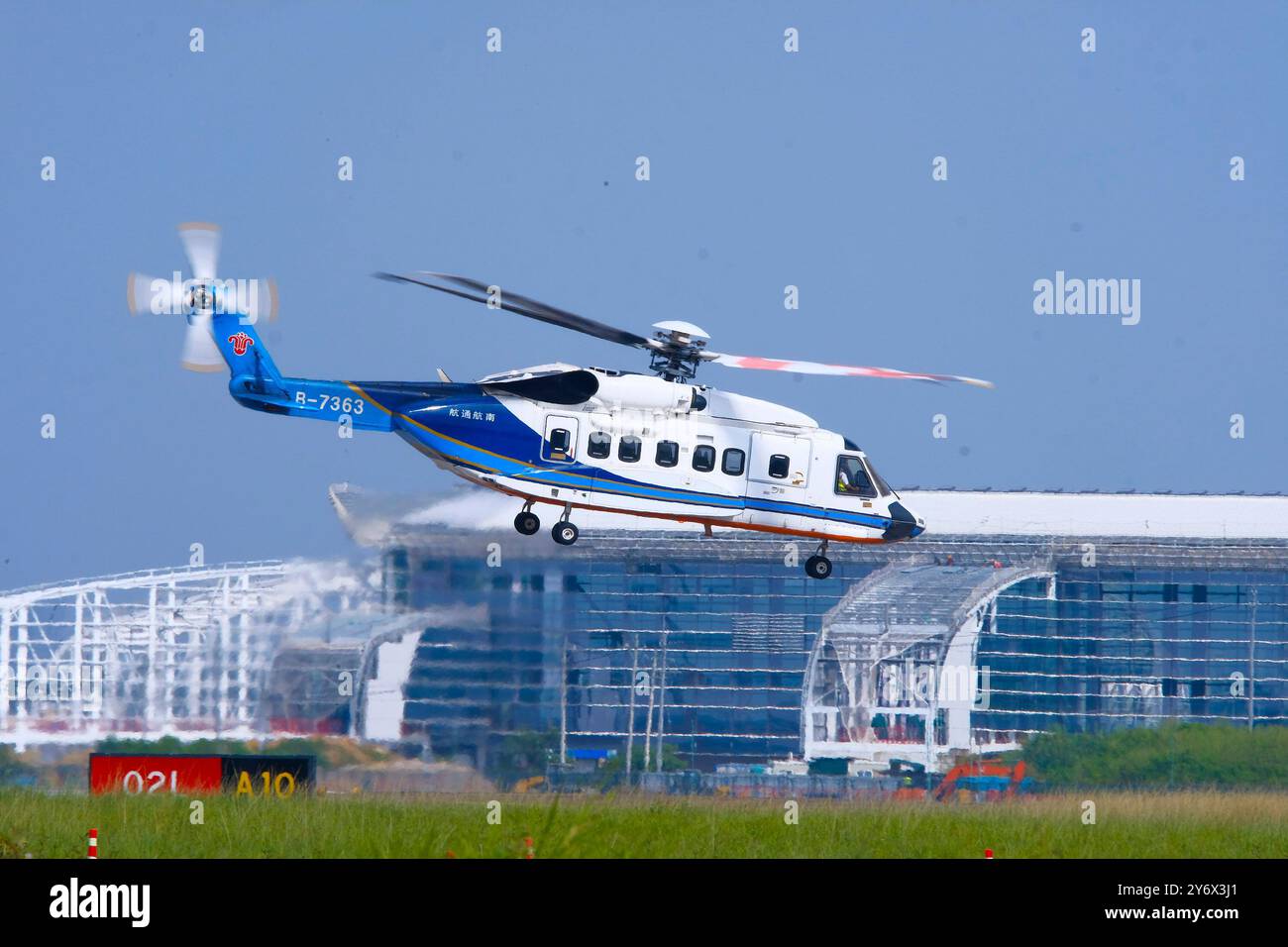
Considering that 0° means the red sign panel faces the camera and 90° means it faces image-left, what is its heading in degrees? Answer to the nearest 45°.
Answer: approximately 0°

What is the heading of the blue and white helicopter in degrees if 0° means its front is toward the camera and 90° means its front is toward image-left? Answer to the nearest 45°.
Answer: approximately 270°
